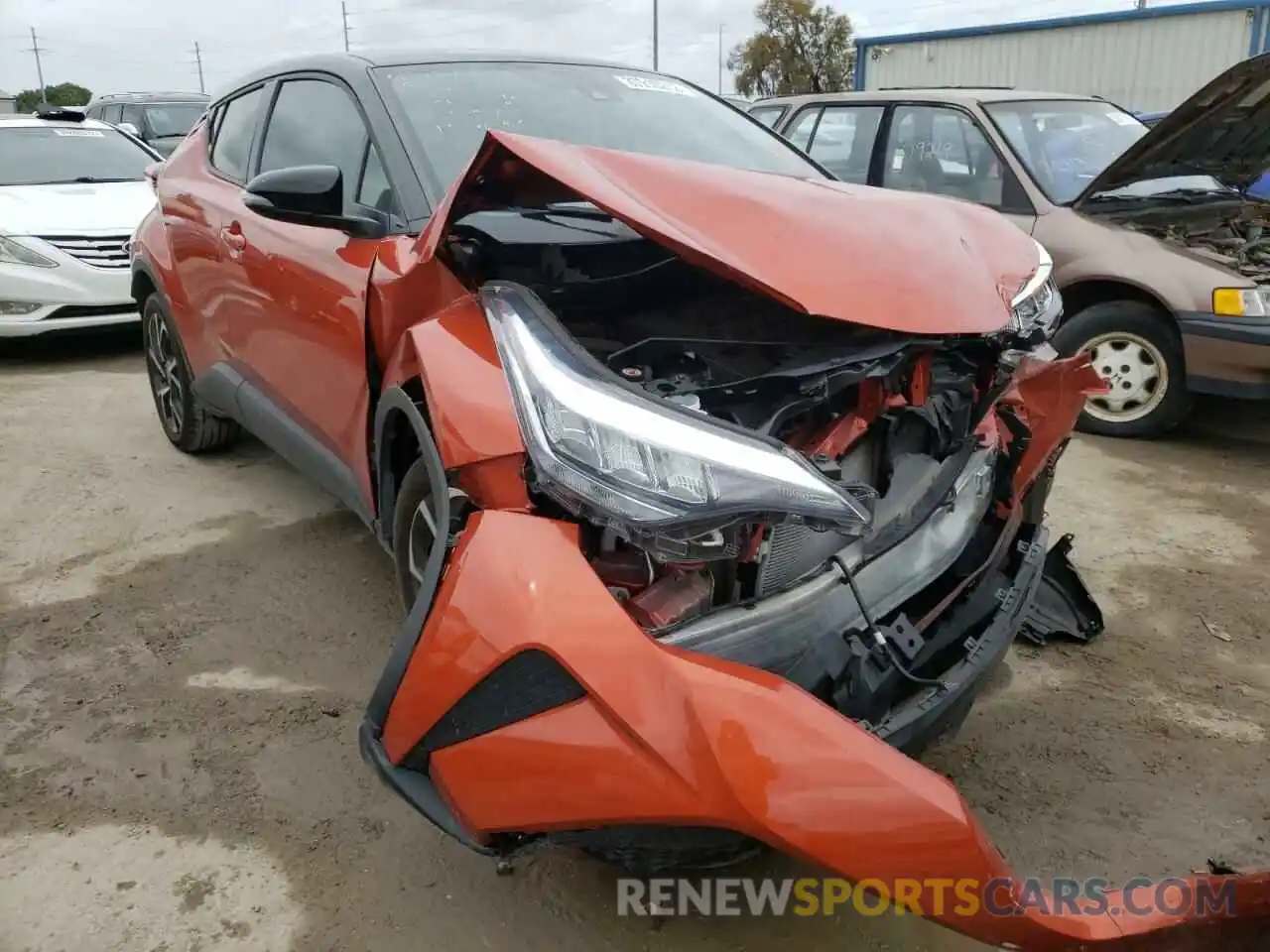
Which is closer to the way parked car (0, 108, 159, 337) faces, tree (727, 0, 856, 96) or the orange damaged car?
the orange damaged car

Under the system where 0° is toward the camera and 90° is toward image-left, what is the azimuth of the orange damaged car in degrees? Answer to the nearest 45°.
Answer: approximately 315°

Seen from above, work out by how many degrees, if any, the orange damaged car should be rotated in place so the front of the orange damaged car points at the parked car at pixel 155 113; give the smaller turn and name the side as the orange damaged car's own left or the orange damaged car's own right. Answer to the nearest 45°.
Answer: approximately 180°

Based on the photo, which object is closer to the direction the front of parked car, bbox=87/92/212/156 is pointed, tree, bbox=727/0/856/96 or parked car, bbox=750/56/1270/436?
the parked car

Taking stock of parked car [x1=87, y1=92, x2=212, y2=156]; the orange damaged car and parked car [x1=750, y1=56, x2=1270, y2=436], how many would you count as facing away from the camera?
0

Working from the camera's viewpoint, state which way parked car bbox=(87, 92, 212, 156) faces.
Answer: facing the viewer and to the right of the viewer
